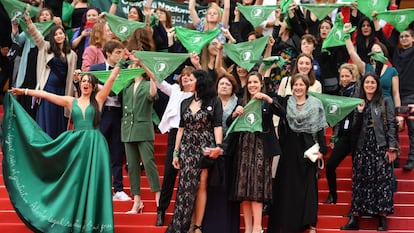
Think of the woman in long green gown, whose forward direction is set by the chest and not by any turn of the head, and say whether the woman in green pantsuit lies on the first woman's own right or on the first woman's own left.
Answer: on the first woman's own left

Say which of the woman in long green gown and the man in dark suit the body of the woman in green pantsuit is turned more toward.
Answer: the woman in long green gown

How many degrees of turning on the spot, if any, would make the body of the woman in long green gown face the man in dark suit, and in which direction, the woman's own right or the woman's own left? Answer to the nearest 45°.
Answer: approximately 135° to the woman's own left

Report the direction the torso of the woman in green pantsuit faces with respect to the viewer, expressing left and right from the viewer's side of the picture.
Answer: facing the viewer and to the left of the viewer

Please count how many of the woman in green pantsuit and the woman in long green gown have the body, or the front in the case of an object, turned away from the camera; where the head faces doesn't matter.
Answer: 0

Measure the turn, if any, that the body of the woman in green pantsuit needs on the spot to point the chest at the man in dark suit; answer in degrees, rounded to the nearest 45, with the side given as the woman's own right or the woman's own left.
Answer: approximately 90° to the woman's own right

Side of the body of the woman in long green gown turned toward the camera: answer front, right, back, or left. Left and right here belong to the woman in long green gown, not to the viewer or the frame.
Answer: front
